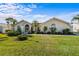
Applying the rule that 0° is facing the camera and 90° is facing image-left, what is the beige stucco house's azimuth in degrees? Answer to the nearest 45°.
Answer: approximately 0°
